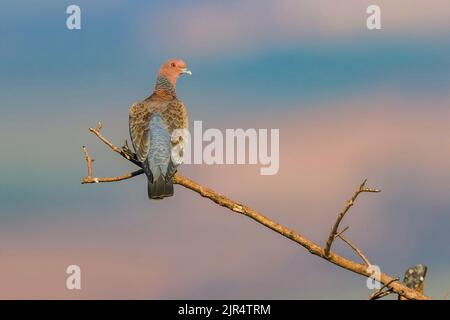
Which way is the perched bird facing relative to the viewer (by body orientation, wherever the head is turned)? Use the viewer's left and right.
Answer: facing away from the viewer
